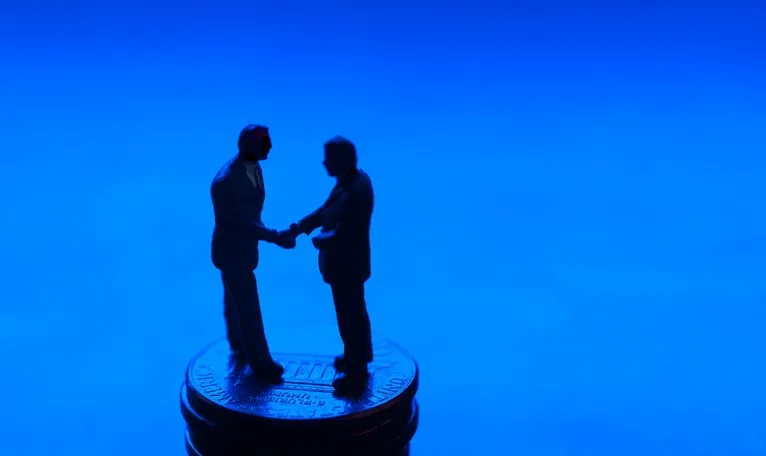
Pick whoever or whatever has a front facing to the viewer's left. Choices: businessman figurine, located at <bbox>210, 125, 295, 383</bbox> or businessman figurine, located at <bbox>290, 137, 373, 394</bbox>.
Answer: businessman figurine, located at <bbox>290, 137, 373, 394</bbox>

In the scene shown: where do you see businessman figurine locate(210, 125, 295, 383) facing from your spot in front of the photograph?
facing the viewer and to the right of the viewer

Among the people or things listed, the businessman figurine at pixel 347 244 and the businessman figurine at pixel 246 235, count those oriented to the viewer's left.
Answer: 1

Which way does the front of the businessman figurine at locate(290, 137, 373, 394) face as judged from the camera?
facing to the left of the viewer
